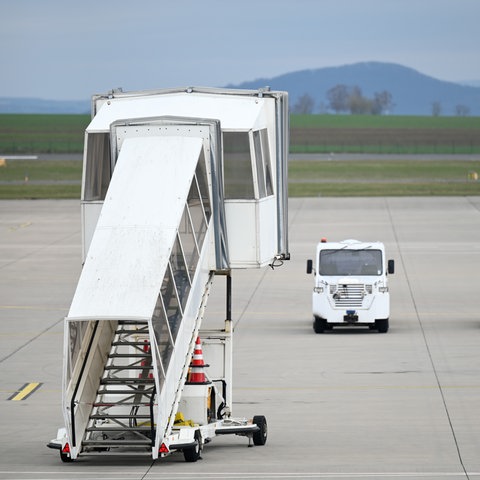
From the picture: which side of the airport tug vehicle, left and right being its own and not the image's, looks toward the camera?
front

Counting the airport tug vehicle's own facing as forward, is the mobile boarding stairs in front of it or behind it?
in front
